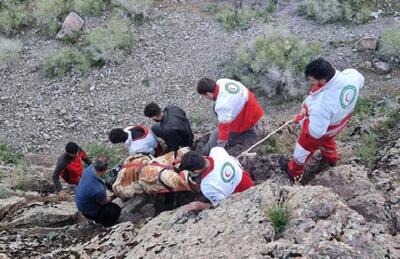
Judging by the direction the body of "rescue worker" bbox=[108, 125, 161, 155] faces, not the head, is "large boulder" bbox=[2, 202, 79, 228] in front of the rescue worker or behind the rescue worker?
in front

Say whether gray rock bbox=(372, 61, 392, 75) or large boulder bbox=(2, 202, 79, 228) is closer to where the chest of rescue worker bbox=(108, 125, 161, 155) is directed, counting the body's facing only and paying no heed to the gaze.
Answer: the large boulder

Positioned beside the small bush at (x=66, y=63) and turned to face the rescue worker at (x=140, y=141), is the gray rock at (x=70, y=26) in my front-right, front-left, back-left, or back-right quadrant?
back-left

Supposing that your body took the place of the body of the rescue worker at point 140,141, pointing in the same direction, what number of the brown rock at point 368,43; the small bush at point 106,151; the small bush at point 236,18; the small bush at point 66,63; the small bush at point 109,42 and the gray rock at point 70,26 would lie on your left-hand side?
0

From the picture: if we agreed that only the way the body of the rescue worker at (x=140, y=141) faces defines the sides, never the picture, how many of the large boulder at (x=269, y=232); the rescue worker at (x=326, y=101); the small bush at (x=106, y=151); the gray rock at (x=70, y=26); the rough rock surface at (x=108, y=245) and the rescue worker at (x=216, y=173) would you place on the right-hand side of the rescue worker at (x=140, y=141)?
2

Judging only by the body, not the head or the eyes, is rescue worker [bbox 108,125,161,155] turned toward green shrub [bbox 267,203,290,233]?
no

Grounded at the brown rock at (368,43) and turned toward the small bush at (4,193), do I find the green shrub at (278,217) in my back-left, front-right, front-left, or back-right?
front-left

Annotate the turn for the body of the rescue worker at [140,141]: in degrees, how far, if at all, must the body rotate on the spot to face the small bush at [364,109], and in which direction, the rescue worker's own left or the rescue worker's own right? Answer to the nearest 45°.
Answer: approximately 135° to the rescue worker's own right

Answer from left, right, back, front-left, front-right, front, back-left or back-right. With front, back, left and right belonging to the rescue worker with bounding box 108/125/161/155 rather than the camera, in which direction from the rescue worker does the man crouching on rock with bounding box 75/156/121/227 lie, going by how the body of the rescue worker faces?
front-left

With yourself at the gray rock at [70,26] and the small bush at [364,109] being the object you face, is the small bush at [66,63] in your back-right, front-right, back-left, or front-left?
front-right

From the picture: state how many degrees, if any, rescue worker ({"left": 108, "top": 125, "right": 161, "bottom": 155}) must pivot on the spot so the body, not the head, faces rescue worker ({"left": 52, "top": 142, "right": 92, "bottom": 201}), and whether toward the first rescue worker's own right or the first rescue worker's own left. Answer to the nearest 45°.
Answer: approximately 45° to the first rescue worker's own left

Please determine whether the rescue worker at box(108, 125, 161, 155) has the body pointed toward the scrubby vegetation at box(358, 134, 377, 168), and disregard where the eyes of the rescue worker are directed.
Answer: no

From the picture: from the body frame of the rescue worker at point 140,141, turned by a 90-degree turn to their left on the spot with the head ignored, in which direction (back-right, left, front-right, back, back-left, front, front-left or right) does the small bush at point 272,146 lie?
left

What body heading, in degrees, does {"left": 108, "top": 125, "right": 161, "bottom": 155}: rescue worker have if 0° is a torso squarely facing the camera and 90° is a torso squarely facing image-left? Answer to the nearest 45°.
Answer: approximately 90°

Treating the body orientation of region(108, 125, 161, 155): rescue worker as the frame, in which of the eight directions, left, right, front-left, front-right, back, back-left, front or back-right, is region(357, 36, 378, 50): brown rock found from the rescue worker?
back-right

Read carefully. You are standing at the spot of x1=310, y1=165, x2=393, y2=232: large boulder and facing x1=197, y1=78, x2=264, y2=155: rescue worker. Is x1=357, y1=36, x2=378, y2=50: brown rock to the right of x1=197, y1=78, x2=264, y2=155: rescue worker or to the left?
right

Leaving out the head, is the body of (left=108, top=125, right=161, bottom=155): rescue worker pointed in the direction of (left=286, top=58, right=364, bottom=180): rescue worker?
no

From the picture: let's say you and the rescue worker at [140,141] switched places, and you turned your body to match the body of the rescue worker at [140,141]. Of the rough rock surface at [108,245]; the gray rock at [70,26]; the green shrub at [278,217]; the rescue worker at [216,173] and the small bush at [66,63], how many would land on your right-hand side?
2
